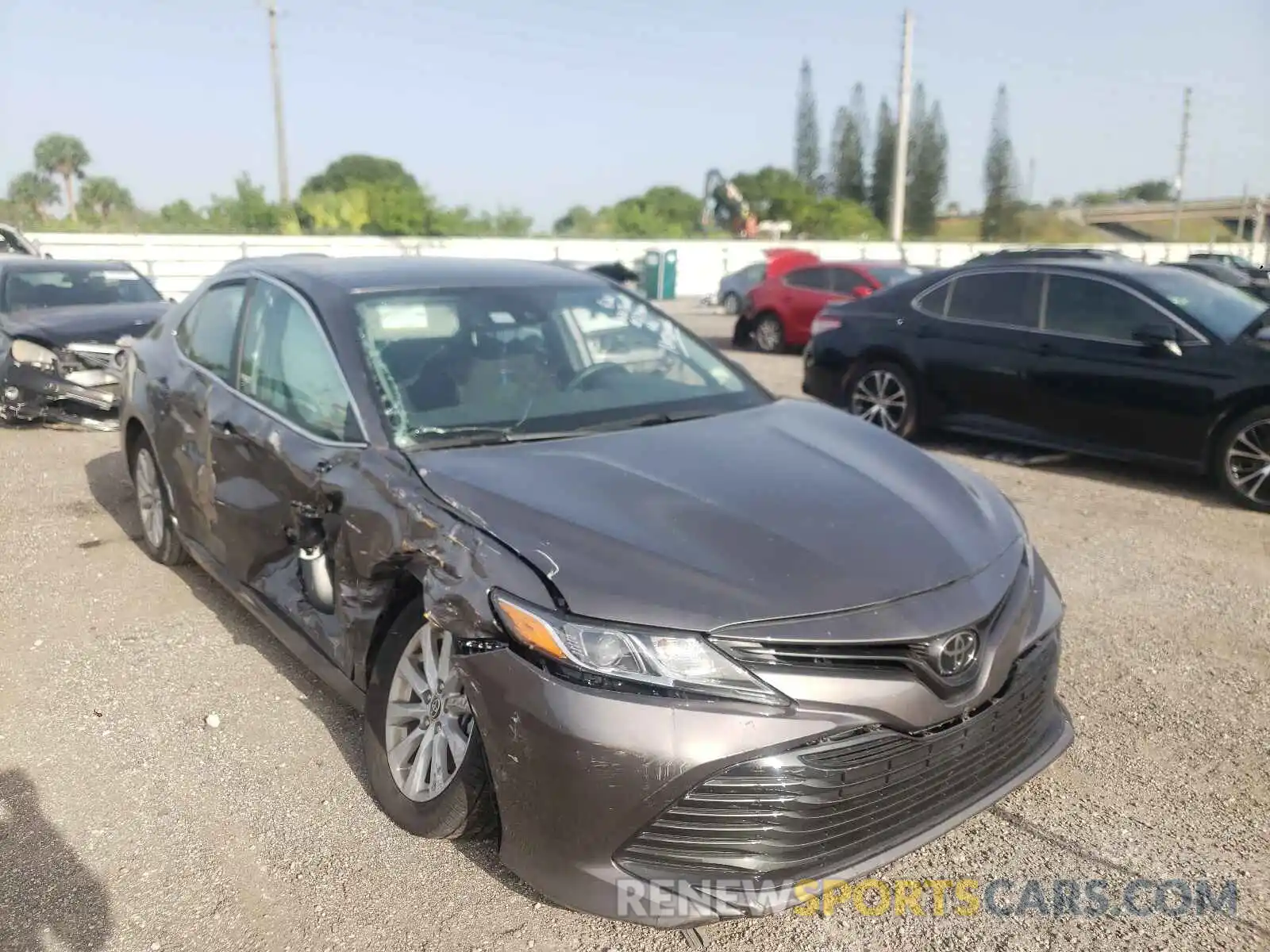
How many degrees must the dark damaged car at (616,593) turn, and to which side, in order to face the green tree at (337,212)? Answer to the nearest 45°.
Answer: approximately 135° to its left

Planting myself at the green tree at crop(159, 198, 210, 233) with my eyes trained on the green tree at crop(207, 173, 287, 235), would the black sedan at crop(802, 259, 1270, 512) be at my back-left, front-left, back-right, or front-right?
front-right

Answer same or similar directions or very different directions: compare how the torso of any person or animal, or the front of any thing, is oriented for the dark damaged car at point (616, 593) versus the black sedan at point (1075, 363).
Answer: same or similar directions

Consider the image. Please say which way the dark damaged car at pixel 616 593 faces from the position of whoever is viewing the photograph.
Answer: facing the viewer and to the right of the viewer

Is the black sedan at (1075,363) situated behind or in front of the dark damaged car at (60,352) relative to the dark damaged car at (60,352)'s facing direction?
in front

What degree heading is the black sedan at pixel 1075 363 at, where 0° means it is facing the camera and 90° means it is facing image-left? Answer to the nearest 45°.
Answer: approximately 315°

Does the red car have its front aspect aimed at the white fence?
no

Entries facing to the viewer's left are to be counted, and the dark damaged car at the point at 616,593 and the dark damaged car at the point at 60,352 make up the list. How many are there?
0

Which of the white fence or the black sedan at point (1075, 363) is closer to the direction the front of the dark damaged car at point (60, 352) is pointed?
the black sedan

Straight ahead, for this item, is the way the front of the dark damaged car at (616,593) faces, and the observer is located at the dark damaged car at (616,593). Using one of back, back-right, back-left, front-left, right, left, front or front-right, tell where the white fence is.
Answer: back-left

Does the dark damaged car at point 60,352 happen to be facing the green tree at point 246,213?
no

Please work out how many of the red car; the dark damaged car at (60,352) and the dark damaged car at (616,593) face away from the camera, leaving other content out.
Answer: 0

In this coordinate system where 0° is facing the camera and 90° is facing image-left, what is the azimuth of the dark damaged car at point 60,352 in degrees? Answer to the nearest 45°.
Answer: approximately 315°
